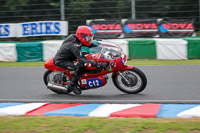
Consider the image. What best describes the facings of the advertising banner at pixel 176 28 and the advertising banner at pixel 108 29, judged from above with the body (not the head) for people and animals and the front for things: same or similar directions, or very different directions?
same or similar directions

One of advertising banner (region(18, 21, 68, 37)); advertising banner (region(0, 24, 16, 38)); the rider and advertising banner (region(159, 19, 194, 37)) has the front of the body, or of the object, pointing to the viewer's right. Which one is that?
the rider

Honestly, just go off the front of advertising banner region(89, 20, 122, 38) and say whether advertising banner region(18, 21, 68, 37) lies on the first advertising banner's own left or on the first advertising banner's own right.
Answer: on the first advertising banner's own right

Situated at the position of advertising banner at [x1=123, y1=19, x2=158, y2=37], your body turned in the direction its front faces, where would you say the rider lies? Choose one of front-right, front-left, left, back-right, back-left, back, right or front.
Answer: front

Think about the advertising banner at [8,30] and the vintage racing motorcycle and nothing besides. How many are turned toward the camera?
1

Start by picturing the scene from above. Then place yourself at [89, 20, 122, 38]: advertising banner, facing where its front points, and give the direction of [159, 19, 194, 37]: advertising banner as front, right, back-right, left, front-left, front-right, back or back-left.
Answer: left

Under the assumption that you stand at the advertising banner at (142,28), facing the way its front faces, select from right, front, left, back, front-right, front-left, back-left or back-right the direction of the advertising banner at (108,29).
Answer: right

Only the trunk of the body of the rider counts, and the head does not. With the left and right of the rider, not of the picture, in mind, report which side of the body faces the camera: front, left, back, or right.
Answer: right

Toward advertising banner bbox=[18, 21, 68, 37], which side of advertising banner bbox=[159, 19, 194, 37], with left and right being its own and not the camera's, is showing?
right

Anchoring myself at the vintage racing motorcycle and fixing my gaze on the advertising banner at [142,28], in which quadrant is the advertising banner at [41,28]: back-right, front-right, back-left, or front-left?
front-left

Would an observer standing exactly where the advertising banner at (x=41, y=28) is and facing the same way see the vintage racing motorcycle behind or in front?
in front

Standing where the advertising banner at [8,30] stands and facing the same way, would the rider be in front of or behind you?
in front

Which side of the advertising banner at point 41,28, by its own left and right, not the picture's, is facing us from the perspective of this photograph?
front

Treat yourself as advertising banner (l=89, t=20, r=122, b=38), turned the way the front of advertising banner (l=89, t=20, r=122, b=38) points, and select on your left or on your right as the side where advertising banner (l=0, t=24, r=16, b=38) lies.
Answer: on your right

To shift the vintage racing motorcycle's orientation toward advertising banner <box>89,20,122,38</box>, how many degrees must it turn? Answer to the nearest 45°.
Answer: approximately 90° to its left

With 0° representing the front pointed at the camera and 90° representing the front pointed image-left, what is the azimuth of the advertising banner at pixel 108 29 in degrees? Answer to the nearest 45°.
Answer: approximately 0°

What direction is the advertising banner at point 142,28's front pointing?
toward the camera
